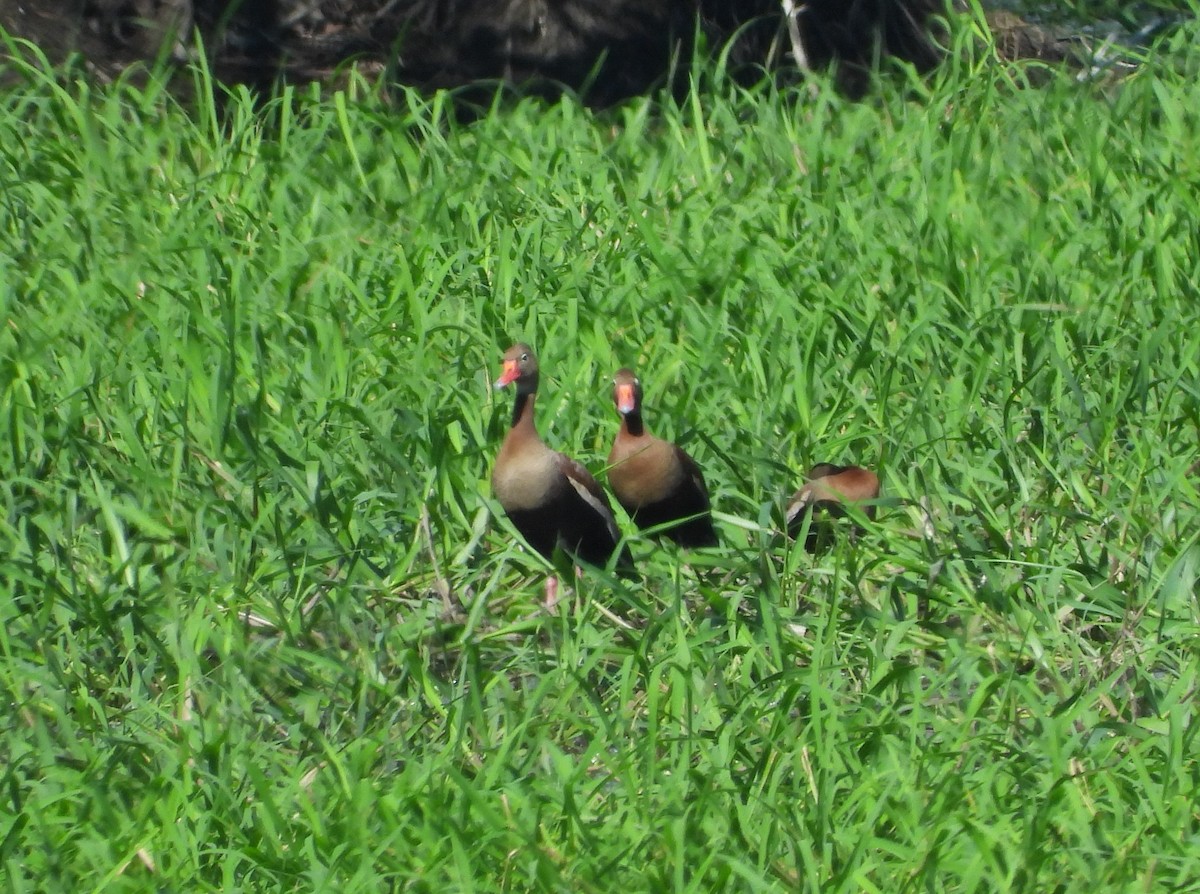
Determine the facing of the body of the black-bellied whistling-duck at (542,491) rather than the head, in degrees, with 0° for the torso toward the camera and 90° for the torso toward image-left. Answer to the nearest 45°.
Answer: approximately 45°

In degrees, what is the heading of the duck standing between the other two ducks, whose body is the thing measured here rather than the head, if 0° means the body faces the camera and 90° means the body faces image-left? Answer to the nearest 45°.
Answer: approximately 45°
